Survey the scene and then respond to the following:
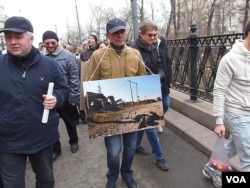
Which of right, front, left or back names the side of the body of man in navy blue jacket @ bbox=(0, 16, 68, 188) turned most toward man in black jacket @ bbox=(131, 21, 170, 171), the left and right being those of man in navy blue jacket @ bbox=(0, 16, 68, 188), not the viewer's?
back

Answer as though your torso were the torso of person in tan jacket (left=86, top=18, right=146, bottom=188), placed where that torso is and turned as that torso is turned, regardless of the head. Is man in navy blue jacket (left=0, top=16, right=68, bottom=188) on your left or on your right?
on your right

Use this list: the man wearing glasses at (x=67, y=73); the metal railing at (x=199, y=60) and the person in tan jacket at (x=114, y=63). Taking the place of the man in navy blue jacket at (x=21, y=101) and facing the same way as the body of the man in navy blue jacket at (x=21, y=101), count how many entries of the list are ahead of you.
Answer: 0

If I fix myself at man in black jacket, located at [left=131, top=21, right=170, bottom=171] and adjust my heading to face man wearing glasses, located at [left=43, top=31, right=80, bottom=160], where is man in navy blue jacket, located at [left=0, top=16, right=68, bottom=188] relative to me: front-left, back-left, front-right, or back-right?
front-left

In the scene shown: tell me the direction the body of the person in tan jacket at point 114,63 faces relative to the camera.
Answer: toward the camera

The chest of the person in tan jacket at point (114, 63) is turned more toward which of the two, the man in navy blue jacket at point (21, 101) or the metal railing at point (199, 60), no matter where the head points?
the man in navy blue jacket

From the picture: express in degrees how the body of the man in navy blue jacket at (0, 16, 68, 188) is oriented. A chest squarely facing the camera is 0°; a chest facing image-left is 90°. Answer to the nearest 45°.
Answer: approximately 45°

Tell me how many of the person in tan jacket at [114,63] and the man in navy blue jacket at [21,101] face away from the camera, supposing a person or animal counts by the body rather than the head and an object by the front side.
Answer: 0

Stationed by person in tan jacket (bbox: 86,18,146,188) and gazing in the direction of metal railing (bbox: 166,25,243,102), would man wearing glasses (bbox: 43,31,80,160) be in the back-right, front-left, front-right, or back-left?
front-left

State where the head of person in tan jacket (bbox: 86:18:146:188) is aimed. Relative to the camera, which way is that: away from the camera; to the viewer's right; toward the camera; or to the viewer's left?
toward the camera

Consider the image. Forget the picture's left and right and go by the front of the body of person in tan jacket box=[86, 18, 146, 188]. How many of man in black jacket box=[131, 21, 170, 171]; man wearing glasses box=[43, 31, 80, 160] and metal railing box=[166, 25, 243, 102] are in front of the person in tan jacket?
0

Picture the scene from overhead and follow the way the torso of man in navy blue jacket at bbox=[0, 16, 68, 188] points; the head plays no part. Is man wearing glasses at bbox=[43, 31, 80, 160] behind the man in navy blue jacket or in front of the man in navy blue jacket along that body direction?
behind
